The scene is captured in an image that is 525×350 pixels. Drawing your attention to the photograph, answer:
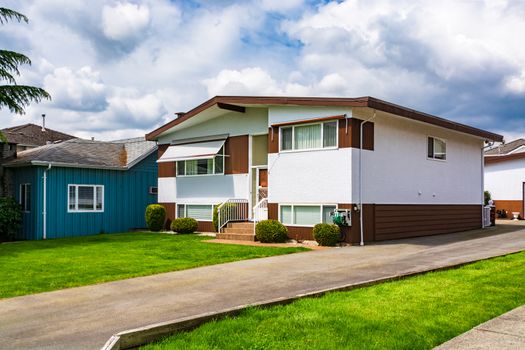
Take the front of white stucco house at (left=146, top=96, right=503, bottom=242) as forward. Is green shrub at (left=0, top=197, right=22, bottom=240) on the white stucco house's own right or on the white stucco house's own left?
on the white stucco house's own right

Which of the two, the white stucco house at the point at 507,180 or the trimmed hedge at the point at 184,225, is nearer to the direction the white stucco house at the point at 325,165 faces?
the trimmed hedge

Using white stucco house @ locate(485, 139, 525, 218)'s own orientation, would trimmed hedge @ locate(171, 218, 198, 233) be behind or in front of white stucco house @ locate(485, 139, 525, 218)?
in front

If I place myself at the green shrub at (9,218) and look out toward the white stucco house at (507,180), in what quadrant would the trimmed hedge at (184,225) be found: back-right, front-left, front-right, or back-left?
front-right

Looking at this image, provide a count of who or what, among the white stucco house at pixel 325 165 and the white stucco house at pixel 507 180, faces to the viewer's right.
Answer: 0

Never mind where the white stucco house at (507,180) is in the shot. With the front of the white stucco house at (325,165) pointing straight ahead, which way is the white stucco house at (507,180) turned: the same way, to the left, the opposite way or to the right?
the same way

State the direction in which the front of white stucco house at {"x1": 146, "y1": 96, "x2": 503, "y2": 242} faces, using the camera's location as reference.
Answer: facing the viewer and to the left of the viewer

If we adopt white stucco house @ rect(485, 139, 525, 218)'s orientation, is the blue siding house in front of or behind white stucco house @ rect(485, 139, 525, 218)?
in front
